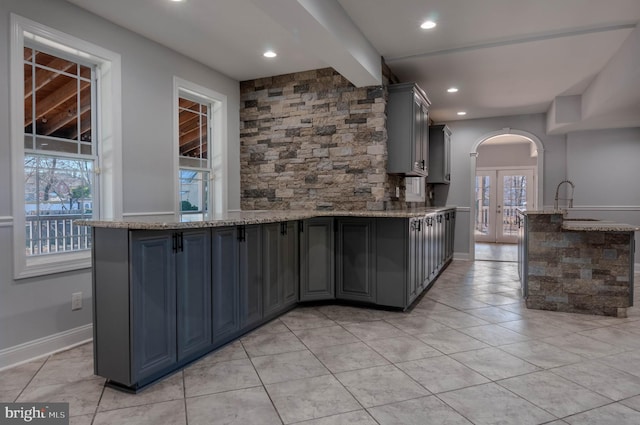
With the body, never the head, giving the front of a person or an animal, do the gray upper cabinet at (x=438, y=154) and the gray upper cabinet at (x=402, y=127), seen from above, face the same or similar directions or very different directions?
same or similar directions

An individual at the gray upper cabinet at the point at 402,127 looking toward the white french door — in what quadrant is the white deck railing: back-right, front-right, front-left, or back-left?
back-left
